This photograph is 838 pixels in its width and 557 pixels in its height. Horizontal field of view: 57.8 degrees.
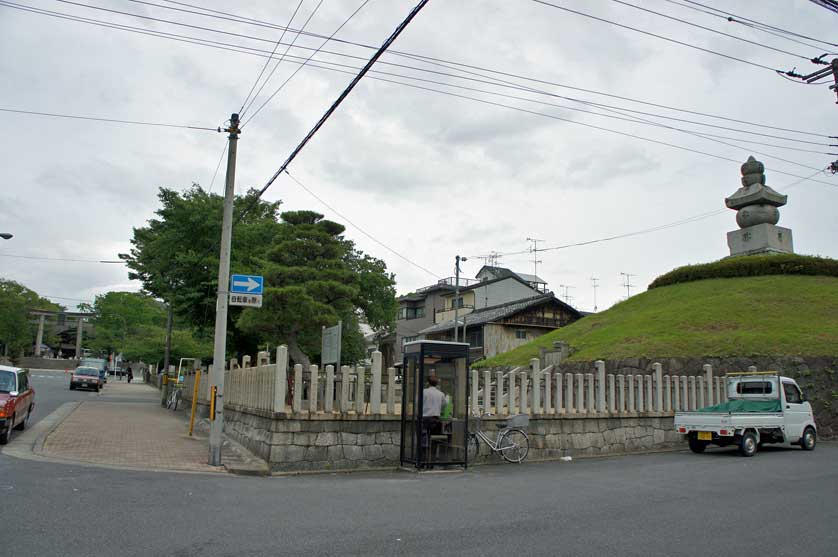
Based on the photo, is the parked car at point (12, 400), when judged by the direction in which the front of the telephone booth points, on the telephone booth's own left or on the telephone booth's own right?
on the telephone booth's own right

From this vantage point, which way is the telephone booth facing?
toward the camera

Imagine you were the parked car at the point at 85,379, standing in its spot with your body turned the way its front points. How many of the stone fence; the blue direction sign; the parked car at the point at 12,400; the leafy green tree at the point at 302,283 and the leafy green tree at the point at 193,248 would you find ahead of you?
5

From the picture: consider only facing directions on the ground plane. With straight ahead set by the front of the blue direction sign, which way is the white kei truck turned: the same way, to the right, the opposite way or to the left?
to the left

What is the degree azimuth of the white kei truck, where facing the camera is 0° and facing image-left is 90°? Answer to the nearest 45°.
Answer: approximately 225°

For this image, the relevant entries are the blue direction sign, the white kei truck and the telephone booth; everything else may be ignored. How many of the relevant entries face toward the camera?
2

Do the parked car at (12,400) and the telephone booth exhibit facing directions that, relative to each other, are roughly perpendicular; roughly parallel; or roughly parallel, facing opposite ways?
roughly parallel

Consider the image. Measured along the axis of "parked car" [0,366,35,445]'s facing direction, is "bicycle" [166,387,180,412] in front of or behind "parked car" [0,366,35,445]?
behind

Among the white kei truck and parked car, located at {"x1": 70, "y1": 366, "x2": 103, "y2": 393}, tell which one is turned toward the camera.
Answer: the parked car

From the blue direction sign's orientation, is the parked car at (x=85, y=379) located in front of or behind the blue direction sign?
behind

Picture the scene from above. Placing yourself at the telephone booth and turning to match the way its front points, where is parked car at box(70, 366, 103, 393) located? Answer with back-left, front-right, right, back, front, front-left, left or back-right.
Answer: back-right

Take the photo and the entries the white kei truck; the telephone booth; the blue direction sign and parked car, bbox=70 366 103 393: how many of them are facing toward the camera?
3

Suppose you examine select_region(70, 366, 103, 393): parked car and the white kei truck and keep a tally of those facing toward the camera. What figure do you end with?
1

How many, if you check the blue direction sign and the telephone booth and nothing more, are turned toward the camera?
2

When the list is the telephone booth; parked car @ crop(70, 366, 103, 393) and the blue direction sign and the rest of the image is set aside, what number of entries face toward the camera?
3

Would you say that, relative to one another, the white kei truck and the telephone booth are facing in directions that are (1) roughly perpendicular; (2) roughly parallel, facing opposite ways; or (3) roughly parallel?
roughly perpendicular

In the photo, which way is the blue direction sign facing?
toward the camera
